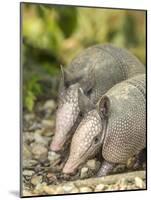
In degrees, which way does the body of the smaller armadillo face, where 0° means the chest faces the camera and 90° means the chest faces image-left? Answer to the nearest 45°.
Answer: approximately 45°

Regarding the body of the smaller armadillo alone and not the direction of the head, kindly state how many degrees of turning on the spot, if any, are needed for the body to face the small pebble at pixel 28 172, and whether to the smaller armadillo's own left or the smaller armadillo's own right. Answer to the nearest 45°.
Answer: approximately 45° to the smaller armadillo's own right

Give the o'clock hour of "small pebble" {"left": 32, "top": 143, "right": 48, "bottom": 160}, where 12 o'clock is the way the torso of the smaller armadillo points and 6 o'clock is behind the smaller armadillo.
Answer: The small pebble is roughly at 1 o'clock from the smaller armadillo.

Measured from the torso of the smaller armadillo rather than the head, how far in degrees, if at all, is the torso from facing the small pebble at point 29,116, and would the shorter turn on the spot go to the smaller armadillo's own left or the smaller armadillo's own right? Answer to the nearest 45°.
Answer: approximately 45° to the smaller armadillo's own right

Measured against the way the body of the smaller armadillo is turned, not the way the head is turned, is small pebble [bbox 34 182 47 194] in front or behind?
in front
